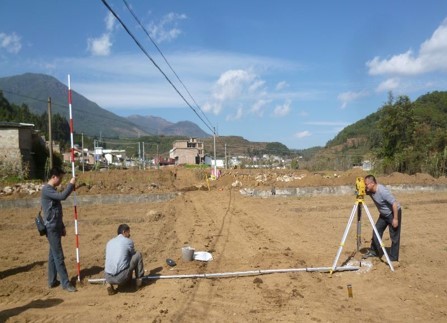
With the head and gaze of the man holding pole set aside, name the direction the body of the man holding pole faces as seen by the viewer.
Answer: to the viewer's right

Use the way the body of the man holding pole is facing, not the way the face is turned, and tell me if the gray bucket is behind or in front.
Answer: in front

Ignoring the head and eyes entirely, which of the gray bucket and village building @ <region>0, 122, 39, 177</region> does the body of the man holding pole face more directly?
the gray bucket

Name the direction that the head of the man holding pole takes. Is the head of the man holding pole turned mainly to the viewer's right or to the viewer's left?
to the viewer's right

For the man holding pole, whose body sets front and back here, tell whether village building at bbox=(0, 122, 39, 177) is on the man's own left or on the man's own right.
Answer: on the man's own left
